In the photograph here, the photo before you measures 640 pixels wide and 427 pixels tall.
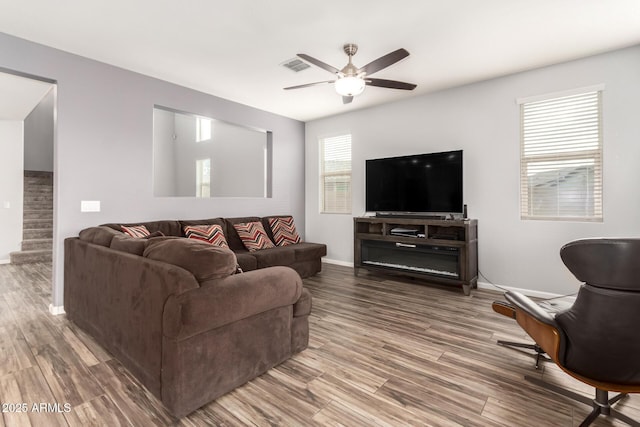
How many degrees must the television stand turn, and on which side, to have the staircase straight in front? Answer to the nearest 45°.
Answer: approximately 45° to its right

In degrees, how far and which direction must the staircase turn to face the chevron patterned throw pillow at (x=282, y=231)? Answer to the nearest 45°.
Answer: approximately 45° to its left

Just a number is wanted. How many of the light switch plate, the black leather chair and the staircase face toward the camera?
2

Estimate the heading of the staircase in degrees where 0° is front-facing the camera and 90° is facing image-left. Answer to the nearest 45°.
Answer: approximately 0°

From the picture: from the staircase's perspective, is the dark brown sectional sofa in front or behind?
in front

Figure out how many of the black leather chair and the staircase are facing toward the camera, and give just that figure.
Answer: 1

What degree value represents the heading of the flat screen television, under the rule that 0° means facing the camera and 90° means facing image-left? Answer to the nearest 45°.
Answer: approximately 45°

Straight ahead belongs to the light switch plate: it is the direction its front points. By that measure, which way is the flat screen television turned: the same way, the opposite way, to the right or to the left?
to the right

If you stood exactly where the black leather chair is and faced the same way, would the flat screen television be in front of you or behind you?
in front
